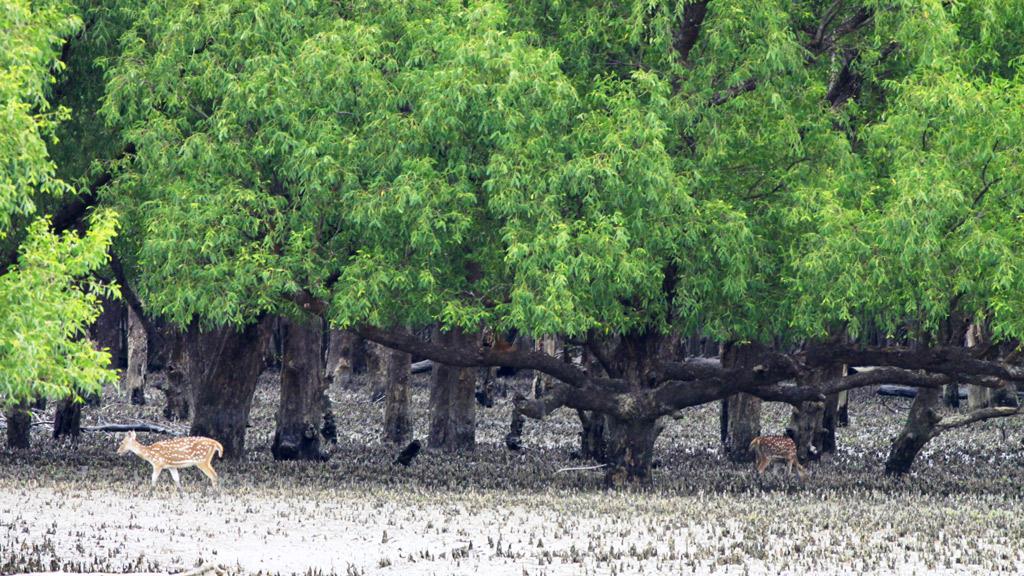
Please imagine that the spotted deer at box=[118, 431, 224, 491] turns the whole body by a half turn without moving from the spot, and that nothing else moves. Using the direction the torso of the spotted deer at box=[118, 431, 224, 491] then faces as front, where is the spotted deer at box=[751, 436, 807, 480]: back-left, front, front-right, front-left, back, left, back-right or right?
front

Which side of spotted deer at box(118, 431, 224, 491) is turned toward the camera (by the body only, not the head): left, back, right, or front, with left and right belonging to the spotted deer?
left
